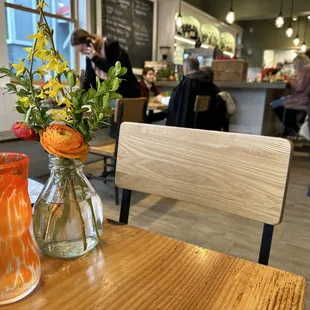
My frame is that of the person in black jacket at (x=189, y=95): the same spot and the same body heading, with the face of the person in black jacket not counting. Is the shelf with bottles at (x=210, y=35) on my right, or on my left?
on my right

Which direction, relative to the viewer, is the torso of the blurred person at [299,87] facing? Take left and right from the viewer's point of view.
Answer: facing to the left of the viewer

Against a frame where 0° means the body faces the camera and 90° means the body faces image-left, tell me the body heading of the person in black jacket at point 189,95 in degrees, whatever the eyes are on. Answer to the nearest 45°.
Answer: approximately 135°

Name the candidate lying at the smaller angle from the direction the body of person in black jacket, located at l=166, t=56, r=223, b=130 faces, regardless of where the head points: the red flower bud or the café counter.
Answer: the café counter

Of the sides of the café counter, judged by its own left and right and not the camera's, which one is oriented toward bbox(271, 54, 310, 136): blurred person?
left

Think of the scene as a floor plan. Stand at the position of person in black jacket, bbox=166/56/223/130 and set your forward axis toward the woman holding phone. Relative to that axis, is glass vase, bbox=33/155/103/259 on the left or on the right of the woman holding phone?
left

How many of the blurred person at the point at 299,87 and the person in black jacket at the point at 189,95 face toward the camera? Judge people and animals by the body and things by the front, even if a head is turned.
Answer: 0

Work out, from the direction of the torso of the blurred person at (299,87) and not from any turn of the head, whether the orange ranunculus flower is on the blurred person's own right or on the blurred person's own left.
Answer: on the blurred person's own left

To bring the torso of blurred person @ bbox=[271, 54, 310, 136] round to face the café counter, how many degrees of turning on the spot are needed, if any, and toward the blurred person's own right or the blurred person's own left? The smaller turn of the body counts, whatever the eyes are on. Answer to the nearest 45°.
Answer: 0° — they already face it
